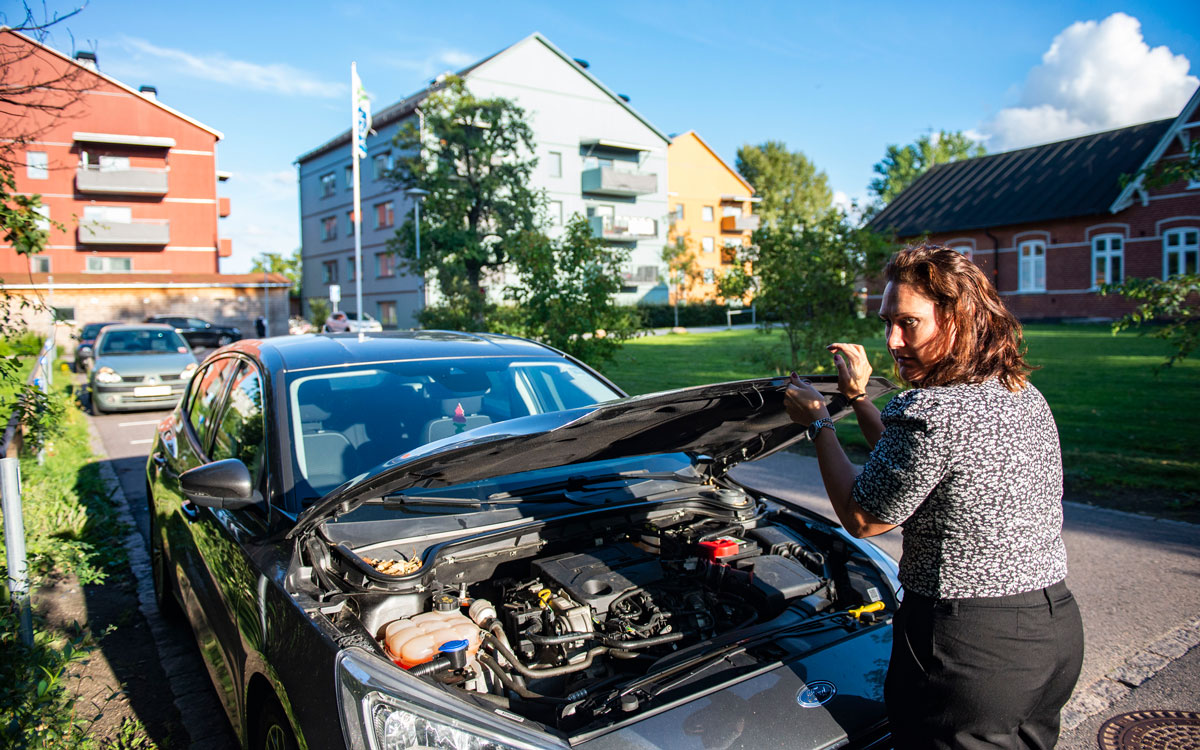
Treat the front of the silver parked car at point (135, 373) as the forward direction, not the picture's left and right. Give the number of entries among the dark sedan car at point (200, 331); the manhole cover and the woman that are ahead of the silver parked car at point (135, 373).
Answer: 2

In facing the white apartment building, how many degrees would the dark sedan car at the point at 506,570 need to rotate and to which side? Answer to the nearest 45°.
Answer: approximately 135° to its left

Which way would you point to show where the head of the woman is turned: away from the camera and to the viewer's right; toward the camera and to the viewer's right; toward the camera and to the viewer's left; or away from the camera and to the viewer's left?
toward the camera and to the viewer's left

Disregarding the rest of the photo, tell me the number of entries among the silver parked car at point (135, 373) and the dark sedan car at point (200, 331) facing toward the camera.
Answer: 1

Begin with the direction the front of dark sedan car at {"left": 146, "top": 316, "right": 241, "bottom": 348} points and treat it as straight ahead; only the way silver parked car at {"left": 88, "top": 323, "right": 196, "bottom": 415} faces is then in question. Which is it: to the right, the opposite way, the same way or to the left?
to the right

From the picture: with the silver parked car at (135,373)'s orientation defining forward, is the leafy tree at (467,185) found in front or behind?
behind

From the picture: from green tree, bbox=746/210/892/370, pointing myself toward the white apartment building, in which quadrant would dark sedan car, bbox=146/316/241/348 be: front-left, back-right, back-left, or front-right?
front-left

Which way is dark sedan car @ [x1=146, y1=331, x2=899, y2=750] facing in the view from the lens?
facing the viewer and to the right of the viewer

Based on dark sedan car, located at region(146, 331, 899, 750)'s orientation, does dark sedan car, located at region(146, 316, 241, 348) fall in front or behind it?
behind

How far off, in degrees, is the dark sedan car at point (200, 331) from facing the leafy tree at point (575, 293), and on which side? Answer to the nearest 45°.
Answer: approximately 90° to its right

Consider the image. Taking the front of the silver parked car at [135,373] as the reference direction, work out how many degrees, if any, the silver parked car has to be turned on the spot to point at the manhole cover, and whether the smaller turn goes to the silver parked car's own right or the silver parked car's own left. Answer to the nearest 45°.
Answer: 0° — it already faces it

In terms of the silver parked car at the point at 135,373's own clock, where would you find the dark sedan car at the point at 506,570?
The dark sedan car is roughly at 12 o'clock from the silver parked car.

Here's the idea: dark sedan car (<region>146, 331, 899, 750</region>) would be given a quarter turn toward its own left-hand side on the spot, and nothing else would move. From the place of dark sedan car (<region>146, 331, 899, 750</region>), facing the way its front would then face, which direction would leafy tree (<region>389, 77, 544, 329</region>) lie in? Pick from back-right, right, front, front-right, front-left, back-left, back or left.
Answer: front-left

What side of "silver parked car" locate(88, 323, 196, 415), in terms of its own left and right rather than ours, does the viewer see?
front
